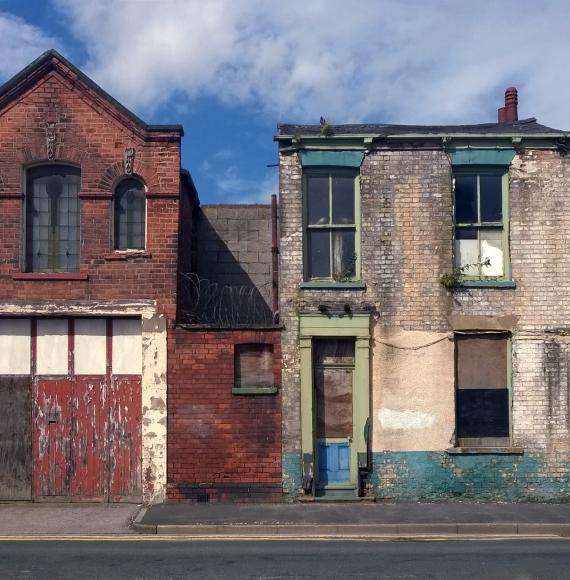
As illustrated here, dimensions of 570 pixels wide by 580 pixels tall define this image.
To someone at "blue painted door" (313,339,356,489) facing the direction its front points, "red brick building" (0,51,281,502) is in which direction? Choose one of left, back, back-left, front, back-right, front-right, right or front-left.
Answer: right

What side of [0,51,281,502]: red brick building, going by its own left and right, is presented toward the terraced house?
left

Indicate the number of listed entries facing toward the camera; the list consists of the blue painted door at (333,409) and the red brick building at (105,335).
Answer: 2

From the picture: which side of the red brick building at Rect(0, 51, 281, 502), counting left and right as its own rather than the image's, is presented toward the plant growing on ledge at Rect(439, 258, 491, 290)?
left

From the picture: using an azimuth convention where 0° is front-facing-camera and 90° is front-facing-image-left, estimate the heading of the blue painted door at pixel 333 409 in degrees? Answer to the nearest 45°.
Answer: approximately 0°

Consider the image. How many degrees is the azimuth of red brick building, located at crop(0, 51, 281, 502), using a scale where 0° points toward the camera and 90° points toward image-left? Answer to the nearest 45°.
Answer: approximately 0°

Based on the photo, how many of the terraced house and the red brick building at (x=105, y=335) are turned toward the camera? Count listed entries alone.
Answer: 2

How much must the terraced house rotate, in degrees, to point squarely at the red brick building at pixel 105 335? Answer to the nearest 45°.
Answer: approximately 90° to its right

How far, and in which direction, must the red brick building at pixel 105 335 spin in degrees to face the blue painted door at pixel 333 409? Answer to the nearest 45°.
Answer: approximately 90° to its left
